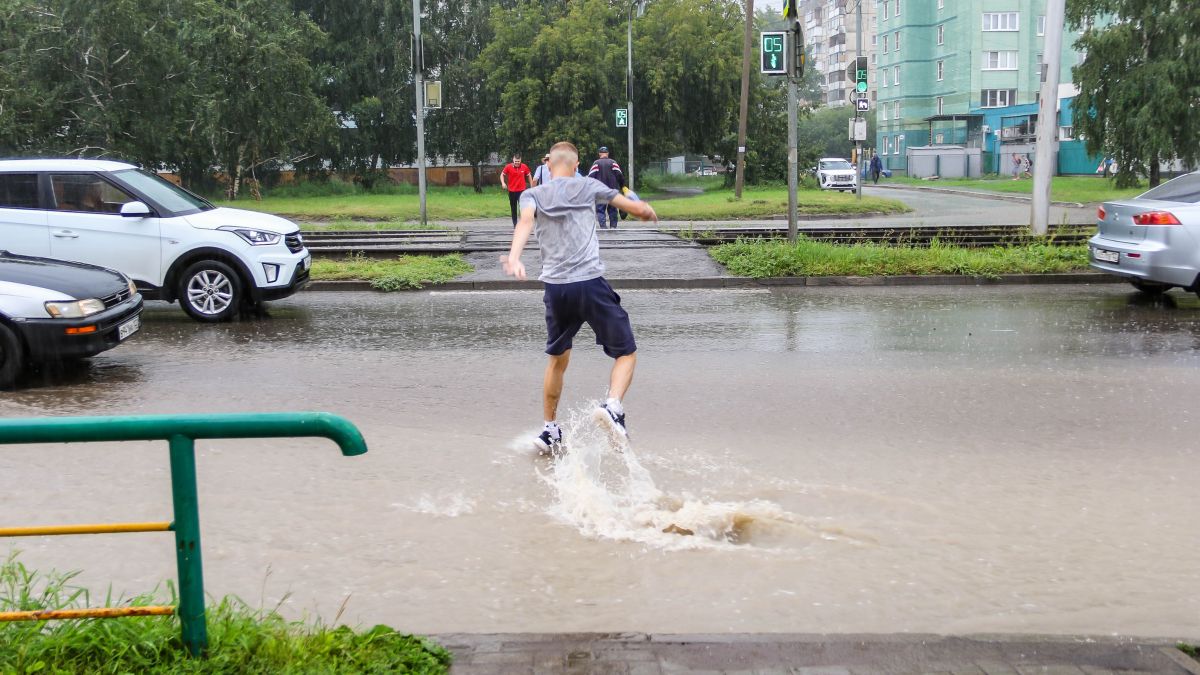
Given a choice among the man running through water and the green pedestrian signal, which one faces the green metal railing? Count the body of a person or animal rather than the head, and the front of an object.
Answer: the green pedestrian signal

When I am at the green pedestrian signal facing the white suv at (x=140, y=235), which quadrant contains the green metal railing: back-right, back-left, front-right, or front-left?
front-left

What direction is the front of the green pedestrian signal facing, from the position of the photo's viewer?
facing the viewer

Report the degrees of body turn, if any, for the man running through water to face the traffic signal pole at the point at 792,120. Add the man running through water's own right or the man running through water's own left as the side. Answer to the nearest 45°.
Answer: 0° — they already face it

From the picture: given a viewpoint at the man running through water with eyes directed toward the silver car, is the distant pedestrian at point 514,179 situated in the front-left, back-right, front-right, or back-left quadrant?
front-left

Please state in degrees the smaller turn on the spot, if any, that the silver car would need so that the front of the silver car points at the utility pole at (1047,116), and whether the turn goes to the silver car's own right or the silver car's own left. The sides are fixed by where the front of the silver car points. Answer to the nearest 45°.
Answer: approximately 45° to the silver car's own left

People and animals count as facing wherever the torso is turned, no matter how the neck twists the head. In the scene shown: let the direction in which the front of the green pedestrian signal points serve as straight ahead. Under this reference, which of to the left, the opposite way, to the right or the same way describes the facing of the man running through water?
the opposite way

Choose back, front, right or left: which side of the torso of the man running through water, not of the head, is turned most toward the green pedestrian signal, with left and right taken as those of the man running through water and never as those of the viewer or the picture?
front

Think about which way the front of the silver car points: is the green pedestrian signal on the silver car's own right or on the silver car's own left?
on the silver car's own left

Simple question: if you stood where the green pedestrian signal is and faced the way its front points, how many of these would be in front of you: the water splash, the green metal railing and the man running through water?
3

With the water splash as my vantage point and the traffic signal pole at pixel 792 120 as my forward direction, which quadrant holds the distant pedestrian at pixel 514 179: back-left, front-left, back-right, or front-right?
front-left

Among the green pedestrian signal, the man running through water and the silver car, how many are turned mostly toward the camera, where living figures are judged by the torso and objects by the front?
1

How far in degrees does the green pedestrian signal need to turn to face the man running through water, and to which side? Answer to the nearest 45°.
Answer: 0° — it already faces them

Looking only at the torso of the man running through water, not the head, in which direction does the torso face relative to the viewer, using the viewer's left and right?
facing away from the viewer

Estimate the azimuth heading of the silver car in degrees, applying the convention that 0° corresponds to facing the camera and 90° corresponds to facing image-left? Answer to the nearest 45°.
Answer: approximately 225°

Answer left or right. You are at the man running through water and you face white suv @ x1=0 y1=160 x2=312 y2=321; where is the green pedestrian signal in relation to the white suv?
right

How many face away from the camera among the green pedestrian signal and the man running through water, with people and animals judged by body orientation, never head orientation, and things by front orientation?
1
